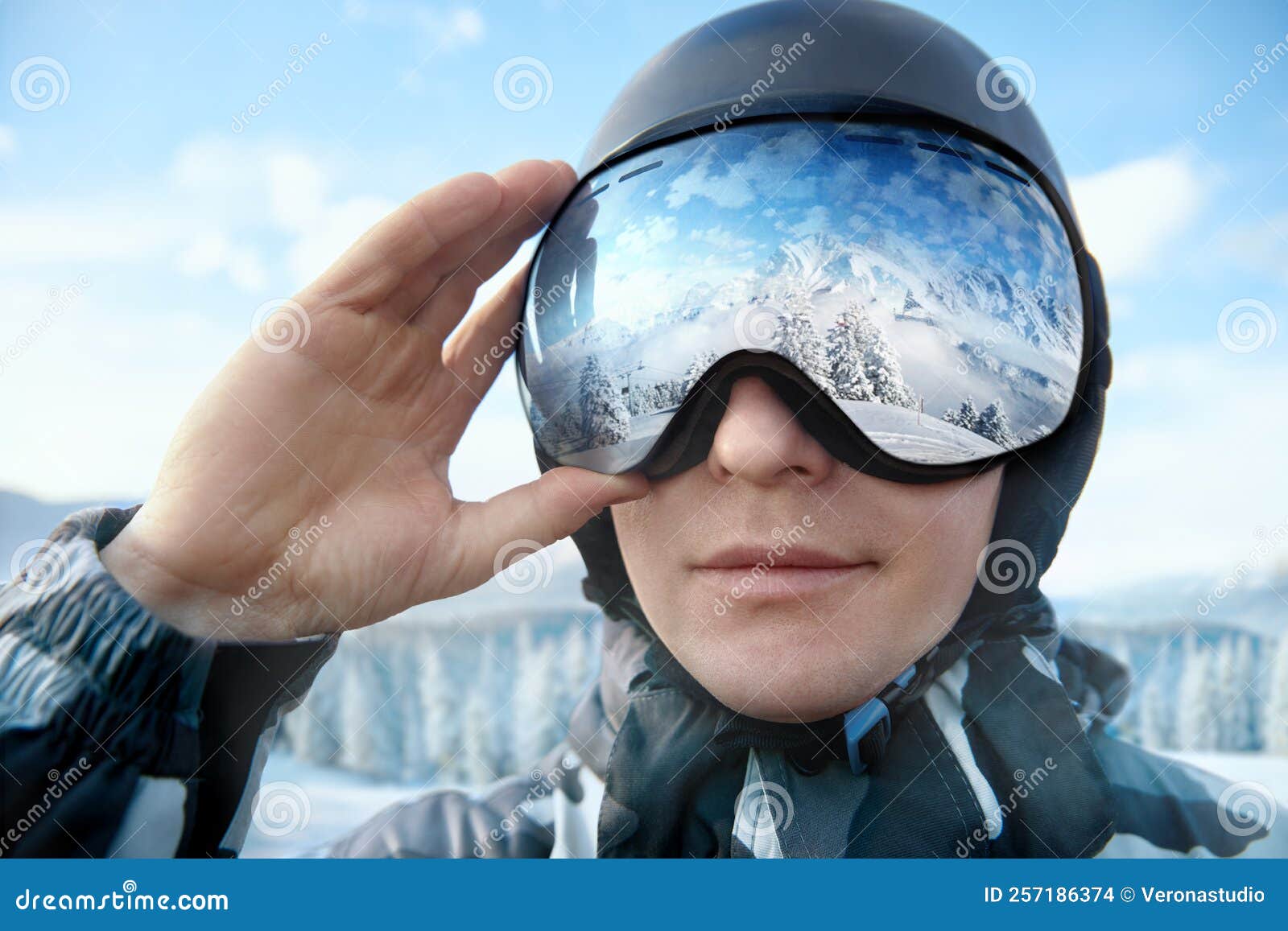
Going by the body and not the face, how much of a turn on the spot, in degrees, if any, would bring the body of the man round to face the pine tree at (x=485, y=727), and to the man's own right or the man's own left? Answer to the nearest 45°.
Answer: approximately 135° to the man's own right

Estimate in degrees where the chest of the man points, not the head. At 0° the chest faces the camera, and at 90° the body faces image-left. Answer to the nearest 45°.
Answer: approximately 0°

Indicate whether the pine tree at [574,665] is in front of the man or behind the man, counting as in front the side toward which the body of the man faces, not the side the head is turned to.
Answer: behind

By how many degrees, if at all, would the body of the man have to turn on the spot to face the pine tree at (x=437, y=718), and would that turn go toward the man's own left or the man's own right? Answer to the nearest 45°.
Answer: approximately 135° to the man's own right
